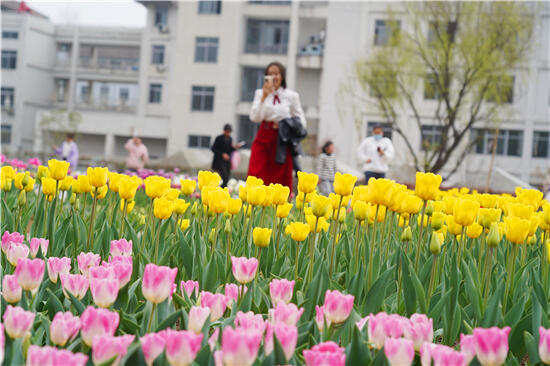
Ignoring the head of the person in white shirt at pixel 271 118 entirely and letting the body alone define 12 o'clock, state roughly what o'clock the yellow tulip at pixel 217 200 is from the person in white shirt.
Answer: The yellow tulip is roughly at 12 o'clock from the person in white shirt.

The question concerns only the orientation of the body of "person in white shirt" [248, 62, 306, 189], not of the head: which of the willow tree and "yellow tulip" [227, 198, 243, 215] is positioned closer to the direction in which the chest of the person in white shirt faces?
the yellow tulip

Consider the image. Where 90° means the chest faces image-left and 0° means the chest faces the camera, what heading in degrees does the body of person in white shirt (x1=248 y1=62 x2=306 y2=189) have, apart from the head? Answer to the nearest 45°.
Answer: approximately 0°

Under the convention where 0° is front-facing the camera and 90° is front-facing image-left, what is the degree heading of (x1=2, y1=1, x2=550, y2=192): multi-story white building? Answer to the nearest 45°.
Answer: approximately 0°

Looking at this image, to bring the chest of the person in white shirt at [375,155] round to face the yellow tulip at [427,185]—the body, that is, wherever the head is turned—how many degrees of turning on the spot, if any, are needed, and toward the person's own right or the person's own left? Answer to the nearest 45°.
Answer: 0° — they already face it
